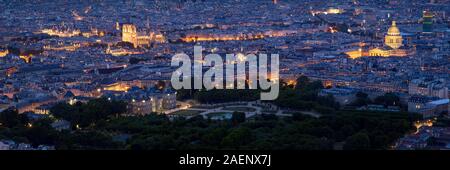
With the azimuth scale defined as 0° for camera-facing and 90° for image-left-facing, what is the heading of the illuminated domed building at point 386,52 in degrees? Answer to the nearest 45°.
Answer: approximately 45°

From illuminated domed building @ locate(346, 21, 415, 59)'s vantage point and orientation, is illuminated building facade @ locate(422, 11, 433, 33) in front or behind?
behind

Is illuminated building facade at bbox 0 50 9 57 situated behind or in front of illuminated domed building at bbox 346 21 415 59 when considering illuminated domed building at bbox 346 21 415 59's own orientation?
in front

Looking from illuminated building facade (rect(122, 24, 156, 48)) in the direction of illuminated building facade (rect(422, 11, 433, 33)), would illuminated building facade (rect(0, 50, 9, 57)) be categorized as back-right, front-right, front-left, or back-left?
back-right
